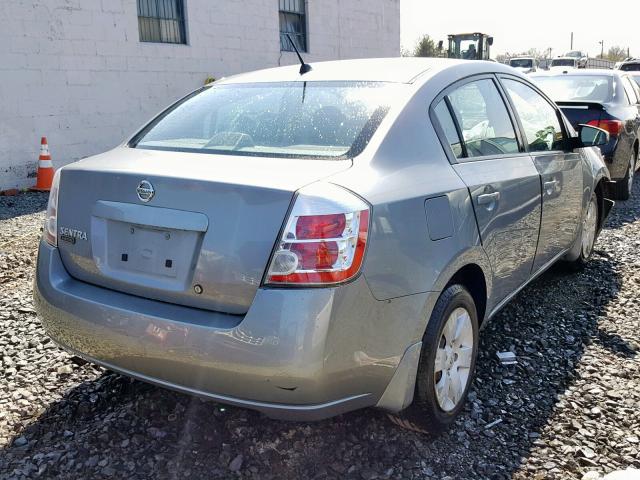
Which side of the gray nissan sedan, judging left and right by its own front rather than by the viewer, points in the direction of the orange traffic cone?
left

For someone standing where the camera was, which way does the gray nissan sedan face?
facing away from the viewer and to the right of the viewer

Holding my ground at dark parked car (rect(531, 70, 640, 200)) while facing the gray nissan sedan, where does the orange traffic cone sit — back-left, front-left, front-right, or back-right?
front-right

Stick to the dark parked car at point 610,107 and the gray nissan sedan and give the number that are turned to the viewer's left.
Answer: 0

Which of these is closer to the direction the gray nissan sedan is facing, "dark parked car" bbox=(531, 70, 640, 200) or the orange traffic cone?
the dark parked car

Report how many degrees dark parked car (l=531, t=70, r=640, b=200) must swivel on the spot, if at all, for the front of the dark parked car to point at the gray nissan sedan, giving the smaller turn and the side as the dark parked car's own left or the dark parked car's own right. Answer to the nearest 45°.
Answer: approximately 180°

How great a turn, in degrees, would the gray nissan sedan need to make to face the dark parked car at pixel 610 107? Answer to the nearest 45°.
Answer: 0° — it already faces it

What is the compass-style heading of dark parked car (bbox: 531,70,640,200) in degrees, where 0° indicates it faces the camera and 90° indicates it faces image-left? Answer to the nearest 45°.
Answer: approximately 180°

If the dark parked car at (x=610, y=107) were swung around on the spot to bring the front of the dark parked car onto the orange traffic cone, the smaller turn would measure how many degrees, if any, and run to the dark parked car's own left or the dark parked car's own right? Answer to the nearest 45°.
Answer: approximately 90° to the dark parked car's own left
